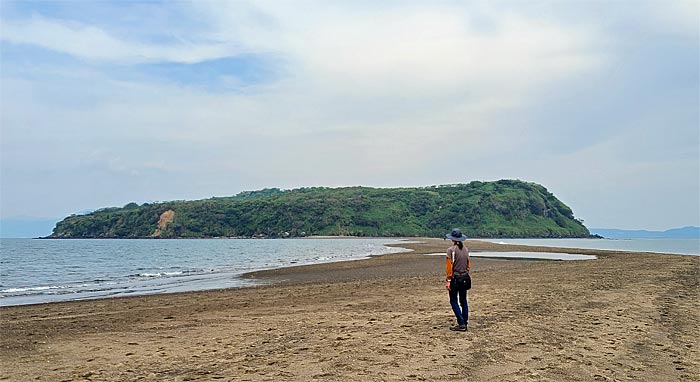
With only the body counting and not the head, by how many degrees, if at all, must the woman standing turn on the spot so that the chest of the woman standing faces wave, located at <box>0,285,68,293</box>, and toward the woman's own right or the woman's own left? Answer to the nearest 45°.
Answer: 0° — they already face it

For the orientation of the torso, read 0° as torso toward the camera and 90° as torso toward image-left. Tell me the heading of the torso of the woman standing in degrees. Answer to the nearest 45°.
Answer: approximately 135°
